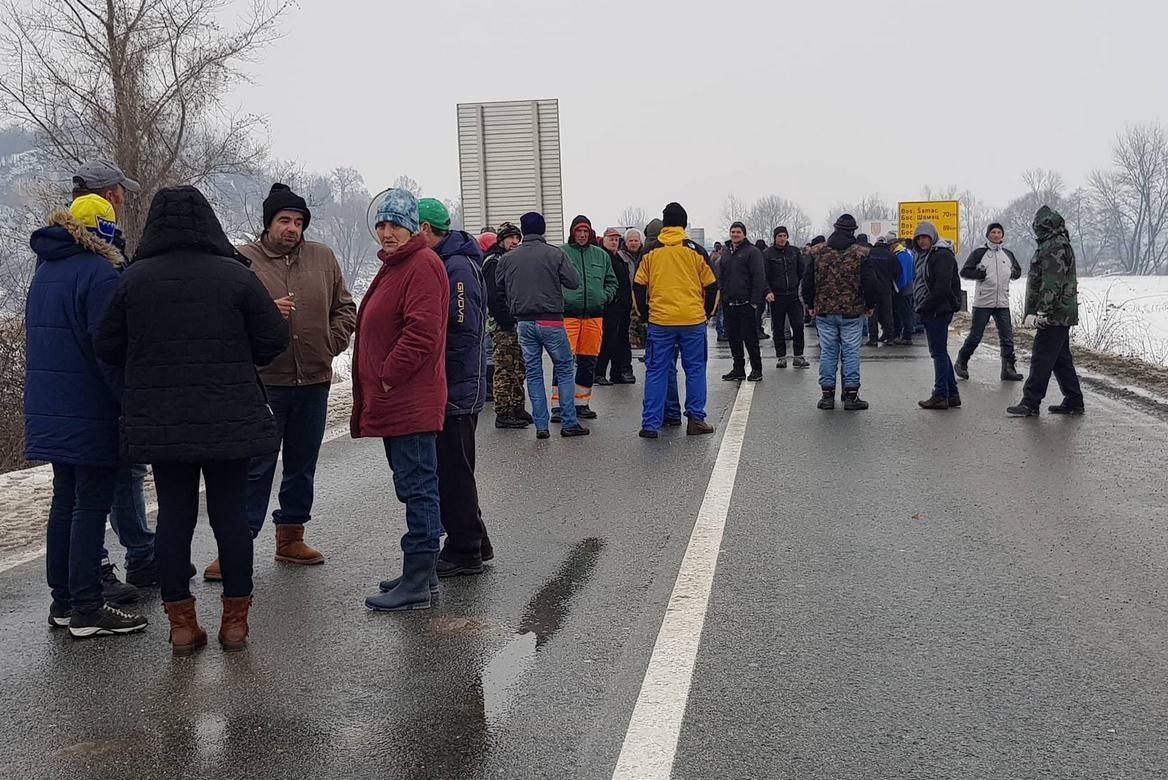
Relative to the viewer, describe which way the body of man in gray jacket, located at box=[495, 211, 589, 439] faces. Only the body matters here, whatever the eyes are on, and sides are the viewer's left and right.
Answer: facing away from the viewer

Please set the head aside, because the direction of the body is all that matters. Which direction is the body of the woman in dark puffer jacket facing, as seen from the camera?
away from the camera

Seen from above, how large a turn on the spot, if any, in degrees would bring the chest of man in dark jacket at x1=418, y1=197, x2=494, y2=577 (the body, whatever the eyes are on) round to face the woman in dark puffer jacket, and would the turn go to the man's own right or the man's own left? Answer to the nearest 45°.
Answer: approximately 45° to the man's own left

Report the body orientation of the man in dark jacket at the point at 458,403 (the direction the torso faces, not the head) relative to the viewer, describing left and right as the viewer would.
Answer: facing to the left of the viewer

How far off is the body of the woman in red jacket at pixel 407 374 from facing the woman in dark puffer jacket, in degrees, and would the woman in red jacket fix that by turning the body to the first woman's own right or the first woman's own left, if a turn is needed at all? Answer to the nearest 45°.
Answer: approximately 45° to the first woman's own left

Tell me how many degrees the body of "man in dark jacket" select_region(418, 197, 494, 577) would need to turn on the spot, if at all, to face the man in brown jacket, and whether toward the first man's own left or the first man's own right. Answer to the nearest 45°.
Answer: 0° — they already face them

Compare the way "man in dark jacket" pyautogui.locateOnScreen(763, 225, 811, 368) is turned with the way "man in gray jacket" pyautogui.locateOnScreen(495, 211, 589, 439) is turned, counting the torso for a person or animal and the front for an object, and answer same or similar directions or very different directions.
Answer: very different directions

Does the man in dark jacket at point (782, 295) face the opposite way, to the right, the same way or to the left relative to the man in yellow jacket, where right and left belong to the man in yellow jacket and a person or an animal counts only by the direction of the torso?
the opposite way

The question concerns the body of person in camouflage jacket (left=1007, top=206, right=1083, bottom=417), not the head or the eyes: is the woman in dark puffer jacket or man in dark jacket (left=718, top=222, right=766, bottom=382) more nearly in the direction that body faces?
the man in dark jacket

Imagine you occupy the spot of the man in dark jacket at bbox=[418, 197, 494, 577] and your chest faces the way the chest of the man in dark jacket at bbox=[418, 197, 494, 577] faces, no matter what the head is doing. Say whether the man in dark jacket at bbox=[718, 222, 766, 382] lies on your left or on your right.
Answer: on your right

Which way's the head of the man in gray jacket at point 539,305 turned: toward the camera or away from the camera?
away from the camera
